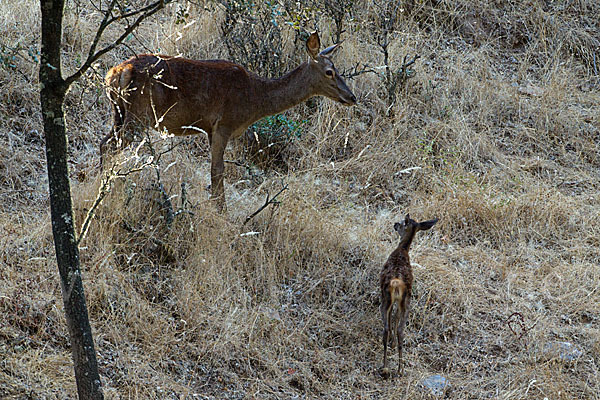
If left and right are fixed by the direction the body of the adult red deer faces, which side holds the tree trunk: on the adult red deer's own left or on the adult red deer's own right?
on the adult red deer's own right

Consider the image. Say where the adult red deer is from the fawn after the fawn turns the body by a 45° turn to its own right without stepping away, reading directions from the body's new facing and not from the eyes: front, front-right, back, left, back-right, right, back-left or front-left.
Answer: left

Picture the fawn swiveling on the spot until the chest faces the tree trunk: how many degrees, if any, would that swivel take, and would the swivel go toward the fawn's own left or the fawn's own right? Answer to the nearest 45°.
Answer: approximately 135° to the fawn's own left

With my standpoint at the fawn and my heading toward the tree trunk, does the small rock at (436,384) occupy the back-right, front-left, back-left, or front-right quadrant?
back-left

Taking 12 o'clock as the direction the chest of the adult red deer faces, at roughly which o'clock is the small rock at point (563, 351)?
The small rock is roughly at 1 o'clock from the adult red deer.

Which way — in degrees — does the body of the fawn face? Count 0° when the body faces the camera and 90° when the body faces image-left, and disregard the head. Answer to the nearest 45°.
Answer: approximately 180°

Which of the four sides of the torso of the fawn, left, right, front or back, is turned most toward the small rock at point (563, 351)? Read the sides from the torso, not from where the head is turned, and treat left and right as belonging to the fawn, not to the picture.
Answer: right

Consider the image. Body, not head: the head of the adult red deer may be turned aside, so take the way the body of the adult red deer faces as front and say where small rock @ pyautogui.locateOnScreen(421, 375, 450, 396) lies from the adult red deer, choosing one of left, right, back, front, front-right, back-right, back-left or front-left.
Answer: front-right

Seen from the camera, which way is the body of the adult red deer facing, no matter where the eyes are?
to the viewer's right
